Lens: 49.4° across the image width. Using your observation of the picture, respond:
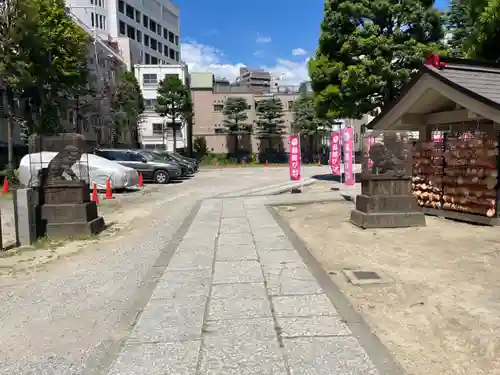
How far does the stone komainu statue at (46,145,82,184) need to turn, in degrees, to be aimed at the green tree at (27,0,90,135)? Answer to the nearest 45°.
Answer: approximately 90° to its left

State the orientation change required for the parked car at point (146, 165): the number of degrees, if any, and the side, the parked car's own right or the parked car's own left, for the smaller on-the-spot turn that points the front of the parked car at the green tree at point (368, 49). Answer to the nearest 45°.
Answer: approximately 45° to the parked car's own right

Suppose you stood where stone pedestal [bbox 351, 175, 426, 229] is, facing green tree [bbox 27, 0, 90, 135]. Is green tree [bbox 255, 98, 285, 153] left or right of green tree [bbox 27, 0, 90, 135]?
right

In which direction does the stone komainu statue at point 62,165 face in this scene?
to the viewer's right

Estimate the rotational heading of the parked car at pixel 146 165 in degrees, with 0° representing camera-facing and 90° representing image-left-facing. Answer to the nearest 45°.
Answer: approximately 270°

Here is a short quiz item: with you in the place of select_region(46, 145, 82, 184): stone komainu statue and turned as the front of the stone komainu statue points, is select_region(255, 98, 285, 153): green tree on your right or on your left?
on your left

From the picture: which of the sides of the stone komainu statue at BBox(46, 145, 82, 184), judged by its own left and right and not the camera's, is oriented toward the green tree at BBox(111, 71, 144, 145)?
left

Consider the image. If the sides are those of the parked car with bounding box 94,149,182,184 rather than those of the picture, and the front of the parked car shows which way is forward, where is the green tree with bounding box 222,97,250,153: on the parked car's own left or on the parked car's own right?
on the parked car's own left

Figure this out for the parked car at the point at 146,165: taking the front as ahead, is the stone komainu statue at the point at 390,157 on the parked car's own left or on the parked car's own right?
on the parked car's own right

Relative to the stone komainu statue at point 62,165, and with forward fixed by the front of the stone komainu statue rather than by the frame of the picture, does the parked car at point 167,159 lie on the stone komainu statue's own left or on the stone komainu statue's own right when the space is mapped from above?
on the stone komainu statue's own left

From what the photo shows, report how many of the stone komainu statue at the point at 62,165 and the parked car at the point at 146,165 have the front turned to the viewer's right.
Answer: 2
